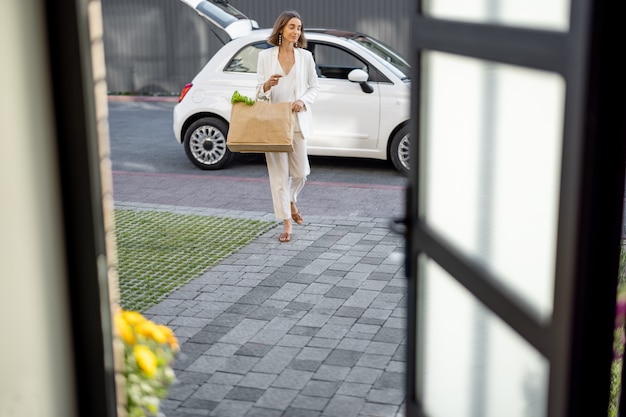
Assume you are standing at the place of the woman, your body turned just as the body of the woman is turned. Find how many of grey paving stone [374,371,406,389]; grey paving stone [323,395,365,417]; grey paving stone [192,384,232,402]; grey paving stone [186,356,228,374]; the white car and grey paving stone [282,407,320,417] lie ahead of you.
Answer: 5

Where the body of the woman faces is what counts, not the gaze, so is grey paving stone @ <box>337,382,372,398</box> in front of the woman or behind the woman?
in front

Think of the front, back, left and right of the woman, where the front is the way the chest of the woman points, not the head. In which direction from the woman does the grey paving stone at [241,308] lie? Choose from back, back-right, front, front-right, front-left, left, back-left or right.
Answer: front

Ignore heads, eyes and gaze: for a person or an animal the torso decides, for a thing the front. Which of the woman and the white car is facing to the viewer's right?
the white car

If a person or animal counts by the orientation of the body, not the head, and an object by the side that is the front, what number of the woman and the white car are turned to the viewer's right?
1

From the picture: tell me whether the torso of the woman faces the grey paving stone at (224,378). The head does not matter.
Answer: yes

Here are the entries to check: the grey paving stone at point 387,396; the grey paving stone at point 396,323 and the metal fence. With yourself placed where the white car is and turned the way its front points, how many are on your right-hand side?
2

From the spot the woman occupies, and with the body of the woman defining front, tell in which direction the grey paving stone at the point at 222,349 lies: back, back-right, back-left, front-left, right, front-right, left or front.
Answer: front

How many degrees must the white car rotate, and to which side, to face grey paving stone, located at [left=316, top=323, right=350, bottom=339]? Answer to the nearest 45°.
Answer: approximately 90° to its right

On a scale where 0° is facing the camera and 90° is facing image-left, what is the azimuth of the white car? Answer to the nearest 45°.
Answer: approximately 270°

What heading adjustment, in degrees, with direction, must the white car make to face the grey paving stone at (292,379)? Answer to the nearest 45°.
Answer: approximately 90° to its right

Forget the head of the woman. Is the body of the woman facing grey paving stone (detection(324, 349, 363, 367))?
yes

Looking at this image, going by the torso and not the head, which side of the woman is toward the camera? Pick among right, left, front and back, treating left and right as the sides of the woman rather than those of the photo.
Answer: front

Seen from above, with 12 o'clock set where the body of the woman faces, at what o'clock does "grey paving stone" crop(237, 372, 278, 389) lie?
The grey paving stone is roughly at 12 o'clock from the woman.

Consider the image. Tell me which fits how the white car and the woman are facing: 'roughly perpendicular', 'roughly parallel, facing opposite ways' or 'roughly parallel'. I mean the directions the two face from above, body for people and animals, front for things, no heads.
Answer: roughly perpendicular

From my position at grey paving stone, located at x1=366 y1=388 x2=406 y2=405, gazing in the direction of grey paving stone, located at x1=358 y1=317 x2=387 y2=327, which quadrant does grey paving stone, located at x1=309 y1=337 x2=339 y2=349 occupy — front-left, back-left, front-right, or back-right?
front-left

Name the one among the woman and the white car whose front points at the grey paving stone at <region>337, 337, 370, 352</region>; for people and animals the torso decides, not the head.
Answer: the woman
